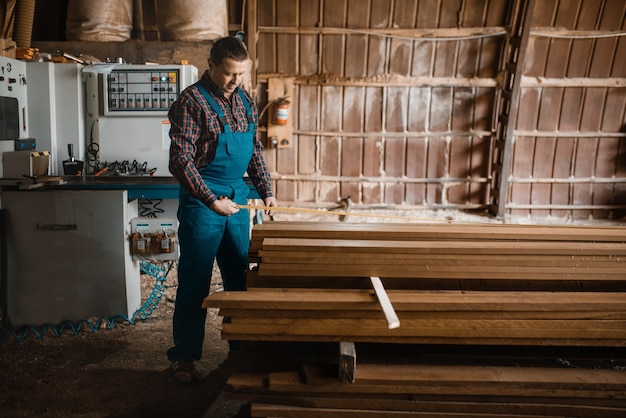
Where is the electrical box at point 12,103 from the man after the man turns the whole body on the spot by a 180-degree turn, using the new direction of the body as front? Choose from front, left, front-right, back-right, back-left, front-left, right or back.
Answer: front

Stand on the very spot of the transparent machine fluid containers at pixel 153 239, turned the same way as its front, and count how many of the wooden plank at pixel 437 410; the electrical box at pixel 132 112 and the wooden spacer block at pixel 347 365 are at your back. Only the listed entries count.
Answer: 1

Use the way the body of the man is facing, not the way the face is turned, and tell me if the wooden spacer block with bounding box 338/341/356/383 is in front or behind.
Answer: in front

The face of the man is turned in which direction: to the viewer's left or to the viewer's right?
to the viewer's right

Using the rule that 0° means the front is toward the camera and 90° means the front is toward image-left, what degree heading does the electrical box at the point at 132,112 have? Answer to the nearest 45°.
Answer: approximately 0°

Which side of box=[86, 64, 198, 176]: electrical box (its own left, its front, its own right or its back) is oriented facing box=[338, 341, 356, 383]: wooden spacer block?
front

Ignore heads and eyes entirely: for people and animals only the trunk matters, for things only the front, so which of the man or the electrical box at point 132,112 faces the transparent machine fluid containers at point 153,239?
the electrical box at point 132,112

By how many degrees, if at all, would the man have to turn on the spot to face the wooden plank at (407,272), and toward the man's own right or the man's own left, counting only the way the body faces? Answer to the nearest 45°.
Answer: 0° — they already face it

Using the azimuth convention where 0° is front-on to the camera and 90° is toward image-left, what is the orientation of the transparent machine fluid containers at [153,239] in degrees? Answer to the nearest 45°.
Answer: approximately 0°
